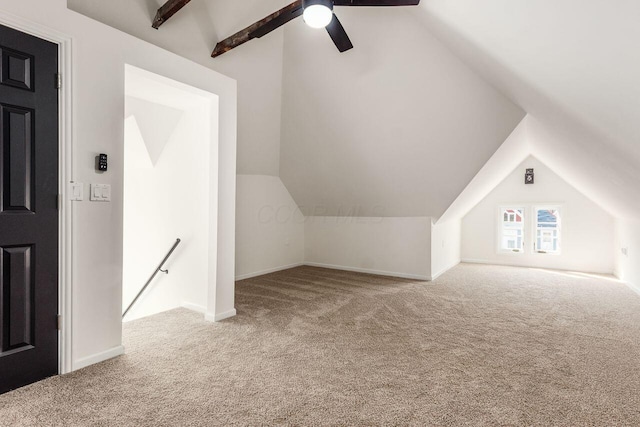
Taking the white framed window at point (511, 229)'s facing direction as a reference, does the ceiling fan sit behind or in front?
in front

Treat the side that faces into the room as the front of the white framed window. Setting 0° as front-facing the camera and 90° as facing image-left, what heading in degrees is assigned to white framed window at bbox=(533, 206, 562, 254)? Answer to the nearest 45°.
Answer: approximately 0°

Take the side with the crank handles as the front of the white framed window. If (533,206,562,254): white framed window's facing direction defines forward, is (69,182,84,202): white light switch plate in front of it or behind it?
in front

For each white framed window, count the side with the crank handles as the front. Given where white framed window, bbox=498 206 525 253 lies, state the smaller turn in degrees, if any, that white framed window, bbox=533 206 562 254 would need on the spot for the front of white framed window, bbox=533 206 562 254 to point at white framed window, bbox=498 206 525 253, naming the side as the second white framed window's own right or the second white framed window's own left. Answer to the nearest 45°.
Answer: approximately 90° to the second white framed window's own right

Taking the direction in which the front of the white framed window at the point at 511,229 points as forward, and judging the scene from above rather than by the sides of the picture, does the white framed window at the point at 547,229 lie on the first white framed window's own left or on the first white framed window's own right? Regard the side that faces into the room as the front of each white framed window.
on the first white framed window's own left

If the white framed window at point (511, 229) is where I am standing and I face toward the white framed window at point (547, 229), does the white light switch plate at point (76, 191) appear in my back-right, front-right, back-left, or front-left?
back-right

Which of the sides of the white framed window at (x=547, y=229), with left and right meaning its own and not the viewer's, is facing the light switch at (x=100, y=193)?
front

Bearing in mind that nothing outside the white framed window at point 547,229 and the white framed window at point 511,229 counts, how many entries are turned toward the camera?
2

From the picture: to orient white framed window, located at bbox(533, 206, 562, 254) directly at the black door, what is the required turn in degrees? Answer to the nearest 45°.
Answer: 0° — it already faces it
